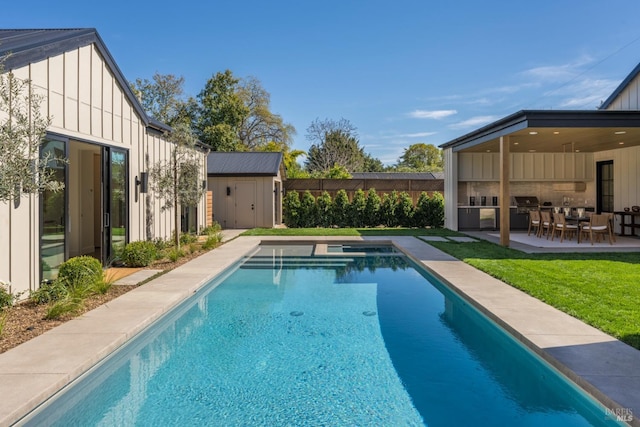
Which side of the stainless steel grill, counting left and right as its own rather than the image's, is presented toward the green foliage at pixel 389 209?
right

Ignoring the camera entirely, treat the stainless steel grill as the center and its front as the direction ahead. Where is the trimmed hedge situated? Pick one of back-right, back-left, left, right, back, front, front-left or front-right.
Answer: right

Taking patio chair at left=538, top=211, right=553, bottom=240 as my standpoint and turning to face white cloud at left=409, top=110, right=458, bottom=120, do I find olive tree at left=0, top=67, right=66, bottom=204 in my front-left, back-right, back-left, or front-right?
back-left

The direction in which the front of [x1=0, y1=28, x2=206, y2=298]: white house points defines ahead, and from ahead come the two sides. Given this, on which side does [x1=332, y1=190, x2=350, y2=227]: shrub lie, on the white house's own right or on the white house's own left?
on the white house's own left

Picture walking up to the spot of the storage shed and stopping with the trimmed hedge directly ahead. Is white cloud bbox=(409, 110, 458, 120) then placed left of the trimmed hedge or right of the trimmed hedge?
left

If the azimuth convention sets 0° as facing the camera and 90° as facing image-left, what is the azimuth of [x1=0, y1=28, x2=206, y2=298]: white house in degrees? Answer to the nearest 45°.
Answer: approximately 315°

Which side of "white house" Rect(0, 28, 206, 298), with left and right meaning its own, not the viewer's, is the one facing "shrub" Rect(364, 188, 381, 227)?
left

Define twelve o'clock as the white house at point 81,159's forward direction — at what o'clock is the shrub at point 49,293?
The shrub is roughly at 2 o'clock from the white house.

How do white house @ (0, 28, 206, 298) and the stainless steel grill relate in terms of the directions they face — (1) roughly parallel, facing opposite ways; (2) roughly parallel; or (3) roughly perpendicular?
roughly perpendicular
